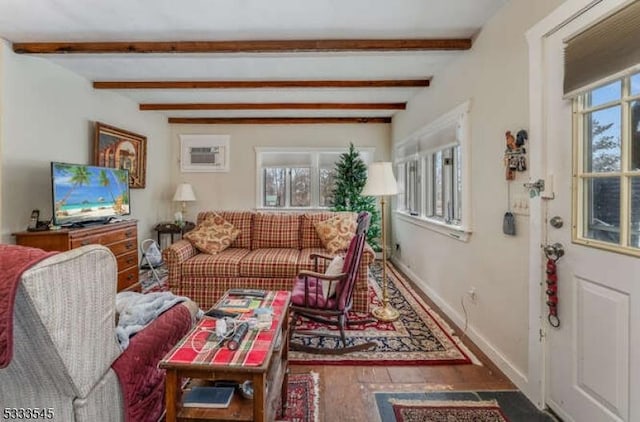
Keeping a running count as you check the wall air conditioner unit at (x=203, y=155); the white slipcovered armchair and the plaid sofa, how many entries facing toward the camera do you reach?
2

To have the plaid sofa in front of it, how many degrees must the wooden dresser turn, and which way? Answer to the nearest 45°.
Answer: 0° — it already faces it

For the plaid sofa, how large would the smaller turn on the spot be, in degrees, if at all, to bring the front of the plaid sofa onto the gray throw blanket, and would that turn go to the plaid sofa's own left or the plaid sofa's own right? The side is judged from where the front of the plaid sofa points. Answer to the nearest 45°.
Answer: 0° — it already faces it

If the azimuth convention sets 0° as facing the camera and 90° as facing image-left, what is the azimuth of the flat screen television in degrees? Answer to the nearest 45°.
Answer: approximately 315°

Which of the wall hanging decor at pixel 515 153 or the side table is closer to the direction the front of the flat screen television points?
the wall hanging decor

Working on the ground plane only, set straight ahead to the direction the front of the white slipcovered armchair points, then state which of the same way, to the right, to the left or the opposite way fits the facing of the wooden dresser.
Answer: to the right

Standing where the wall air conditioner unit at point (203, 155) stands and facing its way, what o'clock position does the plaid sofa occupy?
The plaid sofa is roughly at 12 o'clock from the wall air conditioner unit.

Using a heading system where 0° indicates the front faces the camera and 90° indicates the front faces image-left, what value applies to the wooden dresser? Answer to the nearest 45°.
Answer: approximately 315°

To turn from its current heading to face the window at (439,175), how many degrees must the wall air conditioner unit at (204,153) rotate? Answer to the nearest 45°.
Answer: approximately 45° to its left

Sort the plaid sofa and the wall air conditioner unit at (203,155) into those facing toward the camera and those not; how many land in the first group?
2
